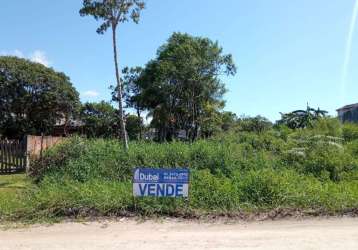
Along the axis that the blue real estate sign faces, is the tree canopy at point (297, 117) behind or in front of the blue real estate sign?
behind

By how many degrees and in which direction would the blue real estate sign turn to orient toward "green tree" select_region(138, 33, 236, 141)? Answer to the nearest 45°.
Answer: approximately 180°

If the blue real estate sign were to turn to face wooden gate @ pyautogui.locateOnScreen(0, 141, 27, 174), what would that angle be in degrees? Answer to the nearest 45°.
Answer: approximately 135° to its right

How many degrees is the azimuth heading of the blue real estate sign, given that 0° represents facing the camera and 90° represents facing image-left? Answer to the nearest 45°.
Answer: approximately 0°

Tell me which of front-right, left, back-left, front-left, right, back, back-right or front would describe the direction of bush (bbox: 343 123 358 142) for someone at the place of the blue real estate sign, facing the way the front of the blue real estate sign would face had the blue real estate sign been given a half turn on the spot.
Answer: front-right
